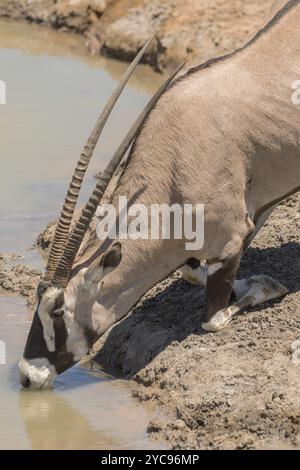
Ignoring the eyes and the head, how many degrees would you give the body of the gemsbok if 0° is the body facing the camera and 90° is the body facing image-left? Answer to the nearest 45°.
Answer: approximately 90°
